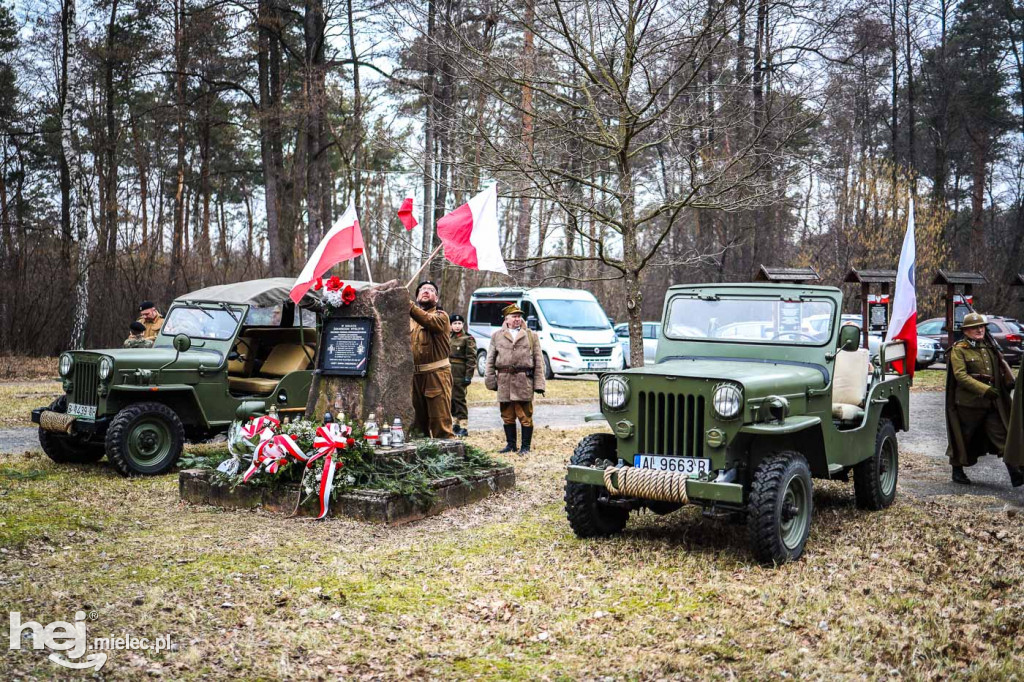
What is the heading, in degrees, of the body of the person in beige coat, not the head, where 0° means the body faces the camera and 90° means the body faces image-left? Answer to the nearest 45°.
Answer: approximately 0°

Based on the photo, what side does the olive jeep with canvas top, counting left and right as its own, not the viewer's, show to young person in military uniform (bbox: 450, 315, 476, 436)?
back

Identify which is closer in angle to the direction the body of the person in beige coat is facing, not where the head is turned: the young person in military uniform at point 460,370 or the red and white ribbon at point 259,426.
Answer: the red and white ribbon

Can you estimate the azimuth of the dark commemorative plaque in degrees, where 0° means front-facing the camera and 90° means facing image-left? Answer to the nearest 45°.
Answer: approximately 0°

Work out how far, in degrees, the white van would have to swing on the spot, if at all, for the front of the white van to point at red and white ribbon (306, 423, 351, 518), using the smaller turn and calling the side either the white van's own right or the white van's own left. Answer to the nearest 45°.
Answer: approximately 45° to the white van's own right

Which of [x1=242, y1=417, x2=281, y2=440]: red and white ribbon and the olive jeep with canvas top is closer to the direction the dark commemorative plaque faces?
the red and white ribbon

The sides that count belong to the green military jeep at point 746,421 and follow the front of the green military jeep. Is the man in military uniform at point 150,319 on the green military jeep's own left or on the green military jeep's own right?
on the green military jeep's own right

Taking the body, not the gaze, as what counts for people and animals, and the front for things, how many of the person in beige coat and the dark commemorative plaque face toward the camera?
2

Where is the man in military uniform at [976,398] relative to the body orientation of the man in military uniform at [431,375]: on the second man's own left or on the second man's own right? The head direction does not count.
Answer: on the second man's own left

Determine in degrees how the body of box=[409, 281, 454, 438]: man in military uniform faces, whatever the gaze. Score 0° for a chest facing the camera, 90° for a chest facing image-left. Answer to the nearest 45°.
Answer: approximately 45°
